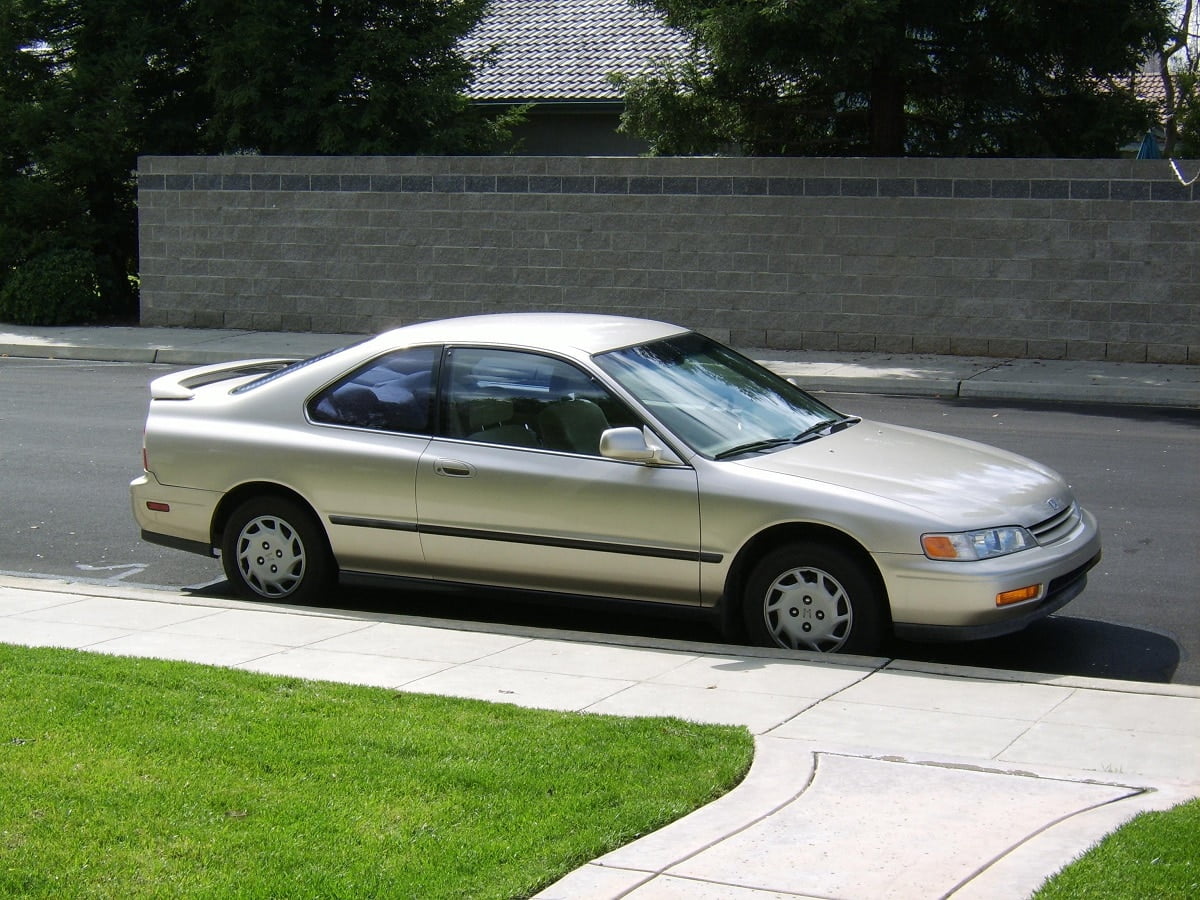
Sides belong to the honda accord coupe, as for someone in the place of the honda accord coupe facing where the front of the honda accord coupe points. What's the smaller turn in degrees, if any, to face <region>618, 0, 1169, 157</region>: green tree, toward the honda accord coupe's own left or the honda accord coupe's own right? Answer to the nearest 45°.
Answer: approximately 135° to the honda accord coupe's own left

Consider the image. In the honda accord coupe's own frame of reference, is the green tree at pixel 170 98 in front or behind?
behind

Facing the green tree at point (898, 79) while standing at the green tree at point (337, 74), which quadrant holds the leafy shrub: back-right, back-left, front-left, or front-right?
back-right

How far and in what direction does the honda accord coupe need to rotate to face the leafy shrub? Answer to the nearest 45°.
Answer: approximately 180°

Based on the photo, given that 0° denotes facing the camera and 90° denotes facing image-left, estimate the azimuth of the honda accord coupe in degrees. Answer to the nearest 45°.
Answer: approximately 315°

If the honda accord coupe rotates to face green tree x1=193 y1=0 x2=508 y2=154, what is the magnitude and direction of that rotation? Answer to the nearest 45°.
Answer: approximately 135° to its left
